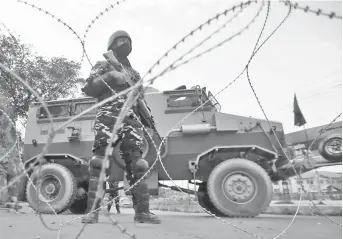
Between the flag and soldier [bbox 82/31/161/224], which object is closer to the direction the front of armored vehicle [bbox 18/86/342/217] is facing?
the flag

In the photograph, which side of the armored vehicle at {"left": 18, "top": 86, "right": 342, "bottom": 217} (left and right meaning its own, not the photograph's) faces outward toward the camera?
right

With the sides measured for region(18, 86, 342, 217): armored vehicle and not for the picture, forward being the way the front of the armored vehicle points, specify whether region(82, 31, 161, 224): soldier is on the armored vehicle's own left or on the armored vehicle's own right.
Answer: on the armored vehicle's own right

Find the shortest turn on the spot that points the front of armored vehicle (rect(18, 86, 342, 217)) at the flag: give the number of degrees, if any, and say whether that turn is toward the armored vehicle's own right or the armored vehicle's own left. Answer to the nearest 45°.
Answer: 0° — it already faces it
